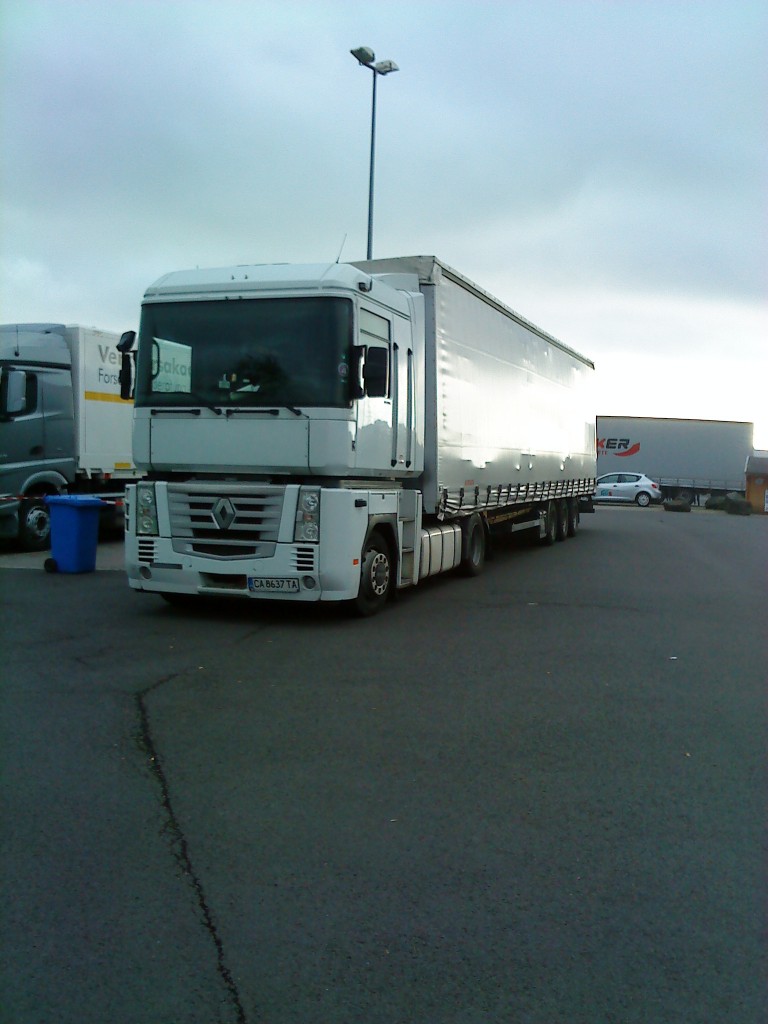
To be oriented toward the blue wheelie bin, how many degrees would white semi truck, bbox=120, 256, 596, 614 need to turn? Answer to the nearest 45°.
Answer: approximately 90° to its right

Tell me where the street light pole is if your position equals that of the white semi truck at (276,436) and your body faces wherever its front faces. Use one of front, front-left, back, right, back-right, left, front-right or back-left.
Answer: back-right

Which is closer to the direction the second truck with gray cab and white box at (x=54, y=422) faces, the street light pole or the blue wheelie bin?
the blue wheelie bin

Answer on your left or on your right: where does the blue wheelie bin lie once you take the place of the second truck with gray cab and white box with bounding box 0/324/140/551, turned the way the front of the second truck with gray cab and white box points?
on your left

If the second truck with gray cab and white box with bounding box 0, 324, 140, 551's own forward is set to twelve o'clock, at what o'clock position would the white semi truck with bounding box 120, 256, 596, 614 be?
The white semi truck is roughly at 10 o'clock from the second truck with gray cab and white box.

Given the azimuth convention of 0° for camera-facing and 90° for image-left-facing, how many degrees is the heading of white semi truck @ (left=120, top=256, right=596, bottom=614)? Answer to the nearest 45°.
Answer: approximately 45°

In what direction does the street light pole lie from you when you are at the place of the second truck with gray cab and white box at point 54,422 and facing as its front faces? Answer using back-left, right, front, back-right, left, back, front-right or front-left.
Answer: back

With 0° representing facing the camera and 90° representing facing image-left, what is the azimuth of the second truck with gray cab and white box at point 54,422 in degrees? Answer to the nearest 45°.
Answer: approximately 45°
